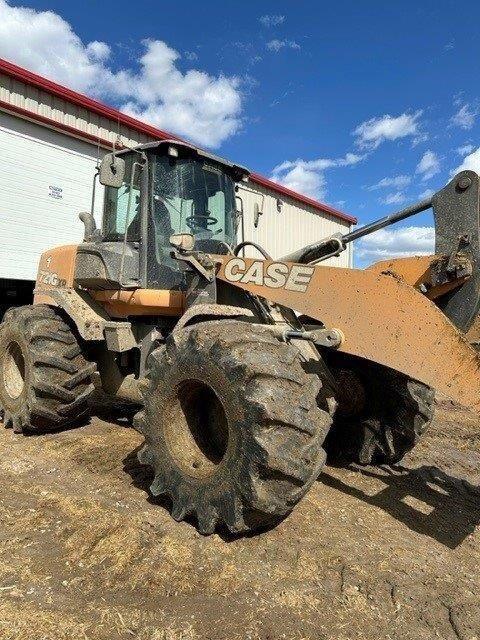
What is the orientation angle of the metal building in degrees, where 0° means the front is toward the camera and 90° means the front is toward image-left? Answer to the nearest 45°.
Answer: approximately 315°

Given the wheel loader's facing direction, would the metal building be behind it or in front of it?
behind

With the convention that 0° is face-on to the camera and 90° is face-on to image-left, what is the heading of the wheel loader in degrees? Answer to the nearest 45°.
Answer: approximately 315°

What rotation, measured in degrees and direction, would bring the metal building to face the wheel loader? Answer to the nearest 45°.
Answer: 0° — it already faces it
